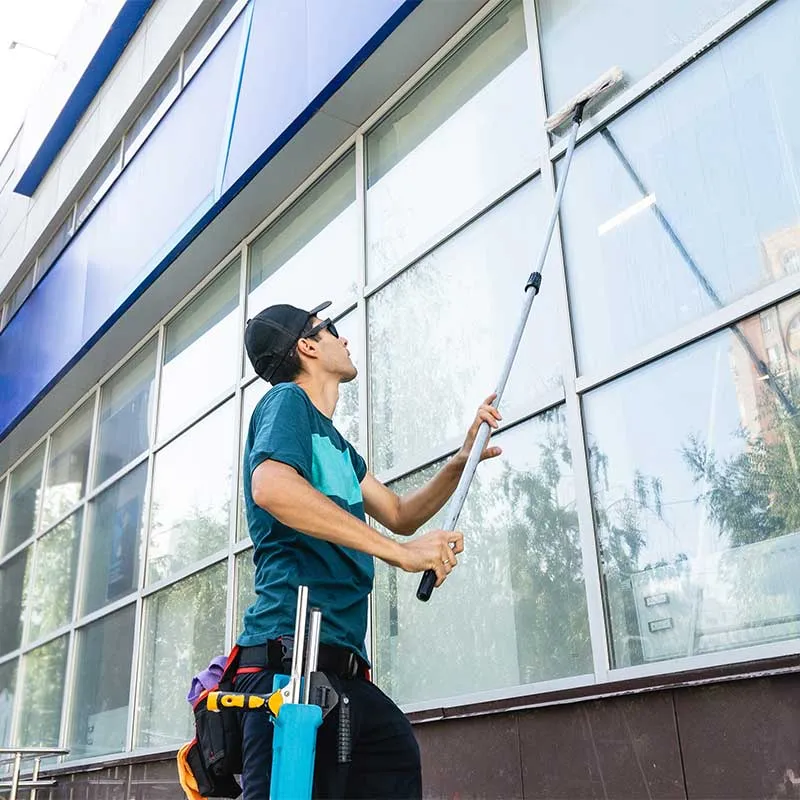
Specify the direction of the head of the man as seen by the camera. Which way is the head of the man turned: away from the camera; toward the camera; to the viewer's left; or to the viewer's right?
to the viewer's right

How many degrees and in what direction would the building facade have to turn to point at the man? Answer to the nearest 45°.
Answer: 0° — it already faces them

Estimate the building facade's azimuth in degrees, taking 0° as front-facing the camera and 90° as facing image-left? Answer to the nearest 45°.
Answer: approximately 45°
